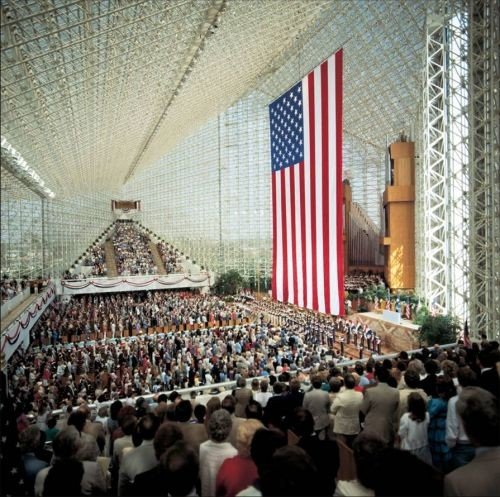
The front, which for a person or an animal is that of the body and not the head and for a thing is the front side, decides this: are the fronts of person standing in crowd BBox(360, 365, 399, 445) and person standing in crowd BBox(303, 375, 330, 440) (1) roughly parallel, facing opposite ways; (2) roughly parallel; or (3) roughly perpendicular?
roughly parallel

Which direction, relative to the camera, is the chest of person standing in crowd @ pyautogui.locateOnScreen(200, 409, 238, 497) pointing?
away from the camera

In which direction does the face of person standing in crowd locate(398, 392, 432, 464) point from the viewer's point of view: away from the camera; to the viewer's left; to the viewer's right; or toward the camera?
away from the camera

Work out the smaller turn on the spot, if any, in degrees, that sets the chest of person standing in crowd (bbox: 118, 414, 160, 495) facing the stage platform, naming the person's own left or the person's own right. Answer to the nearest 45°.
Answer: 0° — they already face it

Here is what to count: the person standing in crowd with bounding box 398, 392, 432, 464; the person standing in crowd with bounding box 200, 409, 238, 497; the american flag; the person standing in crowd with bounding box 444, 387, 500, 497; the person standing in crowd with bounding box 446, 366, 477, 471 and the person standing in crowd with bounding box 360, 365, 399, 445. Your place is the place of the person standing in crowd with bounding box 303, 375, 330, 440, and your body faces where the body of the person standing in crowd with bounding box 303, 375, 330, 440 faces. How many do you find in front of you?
1

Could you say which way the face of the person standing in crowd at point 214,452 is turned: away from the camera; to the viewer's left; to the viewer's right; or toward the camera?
away from the camera

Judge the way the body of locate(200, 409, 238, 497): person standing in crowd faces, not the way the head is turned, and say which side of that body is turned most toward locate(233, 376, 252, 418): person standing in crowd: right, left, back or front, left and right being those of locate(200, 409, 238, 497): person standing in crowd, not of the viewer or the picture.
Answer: front

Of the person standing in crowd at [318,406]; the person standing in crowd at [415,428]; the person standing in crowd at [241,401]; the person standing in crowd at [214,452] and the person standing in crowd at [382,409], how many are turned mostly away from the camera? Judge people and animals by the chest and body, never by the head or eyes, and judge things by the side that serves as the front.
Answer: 5

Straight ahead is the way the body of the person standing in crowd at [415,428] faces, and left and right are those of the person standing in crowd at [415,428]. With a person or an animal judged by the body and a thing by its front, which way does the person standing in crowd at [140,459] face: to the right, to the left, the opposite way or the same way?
the same way

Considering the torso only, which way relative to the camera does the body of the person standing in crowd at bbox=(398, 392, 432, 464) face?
away from the camera

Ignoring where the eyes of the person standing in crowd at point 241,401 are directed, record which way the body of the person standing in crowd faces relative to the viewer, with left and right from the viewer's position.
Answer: facing away from the viewer

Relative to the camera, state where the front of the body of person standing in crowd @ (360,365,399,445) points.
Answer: away from the camera

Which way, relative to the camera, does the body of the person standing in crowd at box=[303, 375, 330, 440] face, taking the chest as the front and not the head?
away from the camera

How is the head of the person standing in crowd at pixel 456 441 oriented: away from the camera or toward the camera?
away from the camera

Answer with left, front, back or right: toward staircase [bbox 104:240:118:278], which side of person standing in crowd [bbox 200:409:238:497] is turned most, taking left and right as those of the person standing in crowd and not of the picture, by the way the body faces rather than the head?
front

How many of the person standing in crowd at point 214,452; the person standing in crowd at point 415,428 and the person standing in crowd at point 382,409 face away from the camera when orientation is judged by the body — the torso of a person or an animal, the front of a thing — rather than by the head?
3

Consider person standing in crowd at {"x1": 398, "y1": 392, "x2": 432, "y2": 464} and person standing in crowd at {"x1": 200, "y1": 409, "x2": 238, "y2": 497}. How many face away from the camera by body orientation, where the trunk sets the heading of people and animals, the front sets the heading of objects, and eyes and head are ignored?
2

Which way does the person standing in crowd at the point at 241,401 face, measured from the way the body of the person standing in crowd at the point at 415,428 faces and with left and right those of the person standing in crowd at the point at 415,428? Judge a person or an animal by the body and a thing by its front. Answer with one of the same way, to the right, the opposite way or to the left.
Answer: the same way

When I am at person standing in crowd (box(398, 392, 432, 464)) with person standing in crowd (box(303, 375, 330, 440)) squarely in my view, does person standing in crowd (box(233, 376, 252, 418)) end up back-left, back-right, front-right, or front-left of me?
front-left
